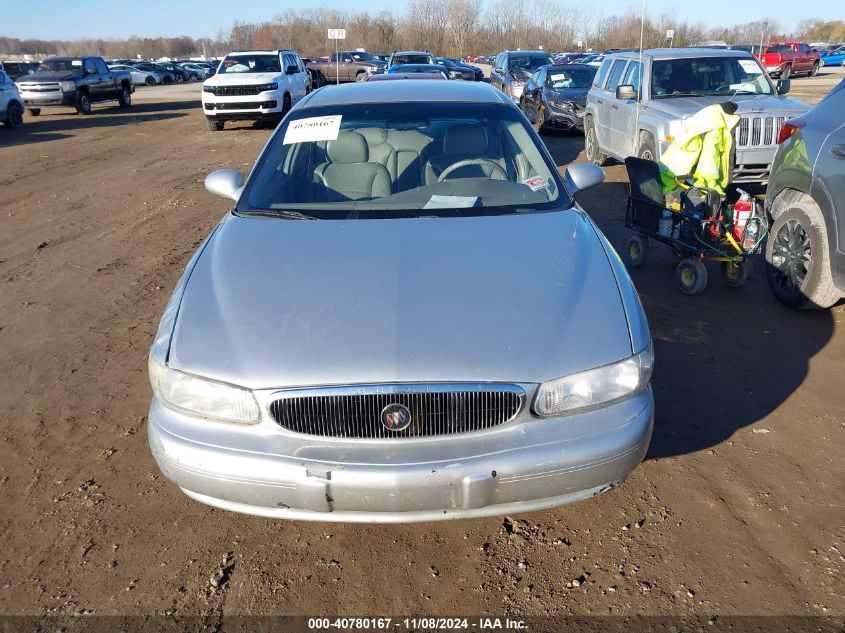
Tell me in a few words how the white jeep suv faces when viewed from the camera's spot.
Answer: facing the viewer and to the left of the viewer

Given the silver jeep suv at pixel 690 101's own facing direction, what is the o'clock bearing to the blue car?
The blue car is roughly at 8 o'clock from the silver jeep suv.

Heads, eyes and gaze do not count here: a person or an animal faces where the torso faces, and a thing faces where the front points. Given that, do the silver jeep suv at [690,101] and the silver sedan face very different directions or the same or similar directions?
same or similar directions

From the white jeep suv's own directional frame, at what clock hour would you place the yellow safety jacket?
The yellow safety jacket is roughly at 10 o'clock from the white jeep suv.

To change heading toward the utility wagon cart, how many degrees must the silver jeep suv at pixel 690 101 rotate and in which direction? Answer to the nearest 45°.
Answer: approximately 45° to its right

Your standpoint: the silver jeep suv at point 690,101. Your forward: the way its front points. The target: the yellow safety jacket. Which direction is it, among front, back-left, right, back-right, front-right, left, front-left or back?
front-right

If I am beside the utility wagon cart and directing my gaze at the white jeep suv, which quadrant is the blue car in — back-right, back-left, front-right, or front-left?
front-right

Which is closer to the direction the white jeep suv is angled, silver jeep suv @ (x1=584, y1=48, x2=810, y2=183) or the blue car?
the silver jeep suv

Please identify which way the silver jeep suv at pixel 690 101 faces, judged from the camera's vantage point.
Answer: facing the viewer and to the right of the viewer

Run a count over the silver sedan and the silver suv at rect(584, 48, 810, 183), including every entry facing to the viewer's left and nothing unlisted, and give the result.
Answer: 0

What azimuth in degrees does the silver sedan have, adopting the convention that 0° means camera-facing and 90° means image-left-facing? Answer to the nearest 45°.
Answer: approximately 0°

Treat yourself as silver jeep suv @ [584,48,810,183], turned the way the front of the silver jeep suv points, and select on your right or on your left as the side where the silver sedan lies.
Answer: on your right
